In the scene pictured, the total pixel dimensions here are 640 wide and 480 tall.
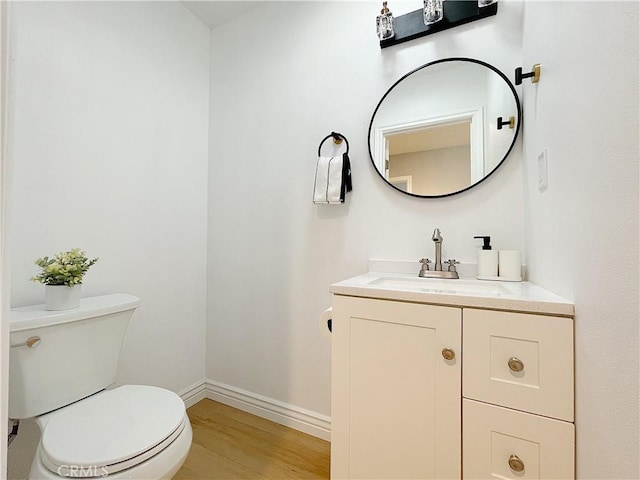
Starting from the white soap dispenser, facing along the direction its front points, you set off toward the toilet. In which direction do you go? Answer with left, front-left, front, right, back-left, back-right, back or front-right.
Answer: front-left

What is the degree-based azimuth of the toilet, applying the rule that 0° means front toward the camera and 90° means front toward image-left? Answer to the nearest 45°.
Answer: approximately 315°

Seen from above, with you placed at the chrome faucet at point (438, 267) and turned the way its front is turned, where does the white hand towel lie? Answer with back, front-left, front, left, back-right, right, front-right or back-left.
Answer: right

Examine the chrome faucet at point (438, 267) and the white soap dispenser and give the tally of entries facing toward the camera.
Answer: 1

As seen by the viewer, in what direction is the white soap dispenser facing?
to the viewer's left

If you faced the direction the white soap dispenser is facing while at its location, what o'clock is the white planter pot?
The white planter pot is roughly at 11 o'clock from the white soap dispenser.

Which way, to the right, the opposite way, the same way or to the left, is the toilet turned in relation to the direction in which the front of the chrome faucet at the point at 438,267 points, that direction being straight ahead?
to the left

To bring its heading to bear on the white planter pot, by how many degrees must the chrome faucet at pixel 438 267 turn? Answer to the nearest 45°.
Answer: approximately 45° to its right

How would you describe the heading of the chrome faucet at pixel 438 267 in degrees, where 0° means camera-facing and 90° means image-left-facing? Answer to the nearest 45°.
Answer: approximately 0°
